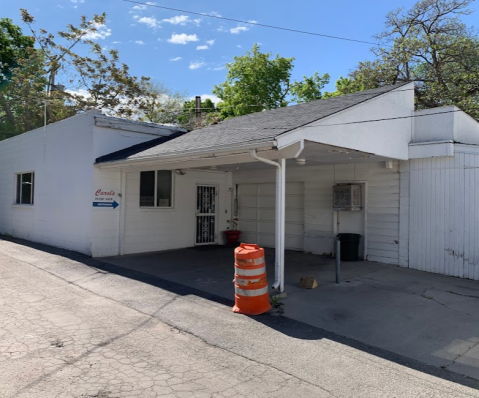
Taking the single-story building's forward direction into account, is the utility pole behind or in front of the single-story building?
behind

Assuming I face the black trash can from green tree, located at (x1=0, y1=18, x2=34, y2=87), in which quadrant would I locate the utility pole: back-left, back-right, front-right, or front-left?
front-left

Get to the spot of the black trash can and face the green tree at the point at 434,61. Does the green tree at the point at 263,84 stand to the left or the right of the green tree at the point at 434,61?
left

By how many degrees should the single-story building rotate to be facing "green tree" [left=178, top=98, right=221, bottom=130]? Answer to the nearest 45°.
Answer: approximately 135° to its left

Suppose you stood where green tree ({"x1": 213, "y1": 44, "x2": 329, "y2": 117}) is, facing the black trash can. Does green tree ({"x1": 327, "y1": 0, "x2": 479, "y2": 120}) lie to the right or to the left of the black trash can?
left

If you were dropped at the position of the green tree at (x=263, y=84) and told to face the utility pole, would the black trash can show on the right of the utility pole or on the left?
left

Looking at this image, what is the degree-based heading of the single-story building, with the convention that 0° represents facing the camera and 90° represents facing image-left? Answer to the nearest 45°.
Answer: approximately 315°
